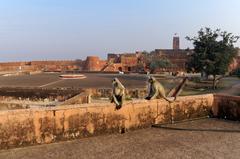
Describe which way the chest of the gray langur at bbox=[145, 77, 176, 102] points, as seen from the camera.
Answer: to the viewer's left

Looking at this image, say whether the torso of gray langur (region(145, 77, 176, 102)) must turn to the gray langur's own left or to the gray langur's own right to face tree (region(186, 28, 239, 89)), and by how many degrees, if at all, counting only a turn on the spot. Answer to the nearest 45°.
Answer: approximately 90° to the gray langur's own right

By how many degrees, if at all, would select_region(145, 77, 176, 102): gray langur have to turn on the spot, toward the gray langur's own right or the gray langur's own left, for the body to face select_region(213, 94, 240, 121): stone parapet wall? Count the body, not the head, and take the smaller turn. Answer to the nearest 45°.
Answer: approximately 135° to the gray langur's own right
